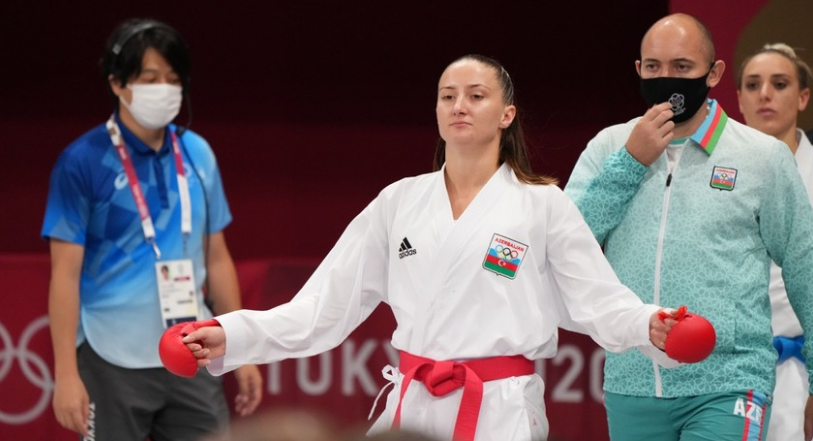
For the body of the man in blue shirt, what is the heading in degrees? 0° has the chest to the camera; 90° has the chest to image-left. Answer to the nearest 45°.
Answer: approximately 315°

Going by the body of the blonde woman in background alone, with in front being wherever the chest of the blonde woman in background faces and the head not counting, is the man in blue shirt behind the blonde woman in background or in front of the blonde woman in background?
in front

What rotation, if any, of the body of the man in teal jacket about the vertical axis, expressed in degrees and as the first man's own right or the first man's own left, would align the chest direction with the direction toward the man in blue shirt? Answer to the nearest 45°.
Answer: approximately 45° to the first man's own right

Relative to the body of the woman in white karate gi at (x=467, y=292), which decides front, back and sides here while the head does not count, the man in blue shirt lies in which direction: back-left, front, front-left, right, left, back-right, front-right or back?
back-right

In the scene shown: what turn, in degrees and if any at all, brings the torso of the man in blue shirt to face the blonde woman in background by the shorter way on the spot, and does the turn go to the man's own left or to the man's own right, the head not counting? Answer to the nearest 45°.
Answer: approximately 45° to the man's own left
